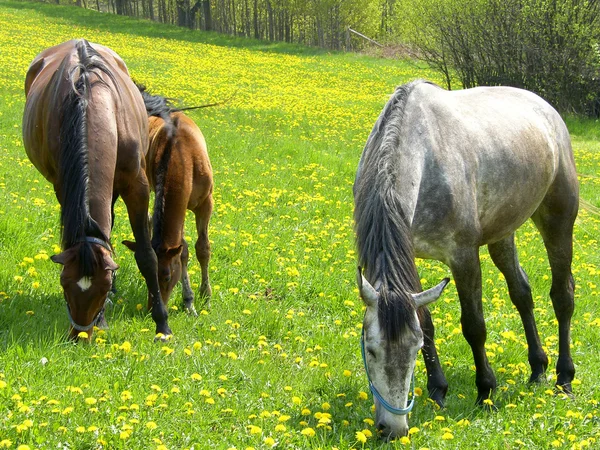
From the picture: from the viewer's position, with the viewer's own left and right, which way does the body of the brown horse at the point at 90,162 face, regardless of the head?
facing the viewer

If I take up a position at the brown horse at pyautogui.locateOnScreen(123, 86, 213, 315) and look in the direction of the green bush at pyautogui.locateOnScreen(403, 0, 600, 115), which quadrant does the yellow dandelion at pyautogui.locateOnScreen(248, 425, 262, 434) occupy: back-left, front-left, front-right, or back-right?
back-right

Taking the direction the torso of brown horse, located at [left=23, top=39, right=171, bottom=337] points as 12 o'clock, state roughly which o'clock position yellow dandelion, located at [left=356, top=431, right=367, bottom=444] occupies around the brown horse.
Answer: The yellow dandelion is roughly at 11 o'clock from the brown horse.

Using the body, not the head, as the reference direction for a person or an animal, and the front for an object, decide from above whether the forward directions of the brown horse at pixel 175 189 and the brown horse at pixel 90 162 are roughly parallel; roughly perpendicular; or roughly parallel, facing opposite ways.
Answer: roughly parallel

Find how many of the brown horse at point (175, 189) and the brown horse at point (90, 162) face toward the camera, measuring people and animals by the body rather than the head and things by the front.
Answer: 2

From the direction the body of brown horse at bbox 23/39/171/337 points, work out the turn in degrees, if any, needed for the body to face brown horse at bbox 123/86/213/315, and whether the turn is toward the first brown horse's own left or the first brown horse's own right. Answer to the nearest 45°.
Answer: approximately 135° to the first brown horse's own left

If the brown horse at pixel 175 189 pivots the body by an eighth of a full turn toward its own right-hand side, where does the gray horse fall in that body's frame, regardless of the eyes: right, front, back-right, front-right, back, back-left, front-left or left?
left

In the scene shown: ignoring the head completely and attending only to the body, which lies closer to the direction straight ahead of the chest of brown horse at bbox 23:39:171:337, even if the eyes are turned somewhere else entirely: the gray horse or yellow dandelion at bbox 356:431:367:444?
the yellow dandelion

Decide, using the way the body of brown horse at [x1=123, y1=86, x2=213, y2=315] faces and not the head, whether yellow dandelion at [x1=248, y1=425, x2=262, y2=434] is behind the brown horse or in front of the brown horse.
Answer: in front

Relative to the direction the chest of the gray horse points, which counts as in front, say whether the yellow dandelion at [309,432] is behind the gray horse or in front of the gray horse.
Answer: in front

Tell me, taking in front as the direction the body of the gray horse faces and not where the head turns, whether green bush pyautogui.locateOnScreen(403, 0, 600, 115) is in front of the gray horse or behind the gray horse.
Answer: behind

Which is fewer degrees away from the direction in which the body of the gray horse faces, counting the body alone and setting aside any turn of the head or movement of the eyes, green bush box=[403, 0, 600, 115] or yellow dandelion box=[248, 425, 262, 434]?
the yellow dandelion

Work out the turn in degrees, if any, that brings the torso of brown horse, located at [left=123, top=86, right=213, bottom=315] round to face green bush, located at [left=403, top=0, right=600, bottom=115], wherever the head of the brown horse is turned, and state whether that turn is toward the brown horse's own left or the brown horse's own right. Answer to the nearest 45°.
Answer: approximately 135° to the brown horse's own left

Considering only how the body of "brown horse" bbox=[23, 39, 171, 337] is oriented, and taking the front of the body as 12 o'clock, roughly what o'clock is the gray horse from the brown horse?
The gray horse is roughly at 10 o'clock from the brown horse.

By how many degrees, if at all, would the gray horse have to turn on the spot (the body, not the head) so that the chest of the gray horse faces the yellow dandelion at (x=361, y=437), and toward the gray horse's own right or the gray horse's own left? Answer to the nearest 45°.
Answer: approximately 45° to the gray horse's own left
